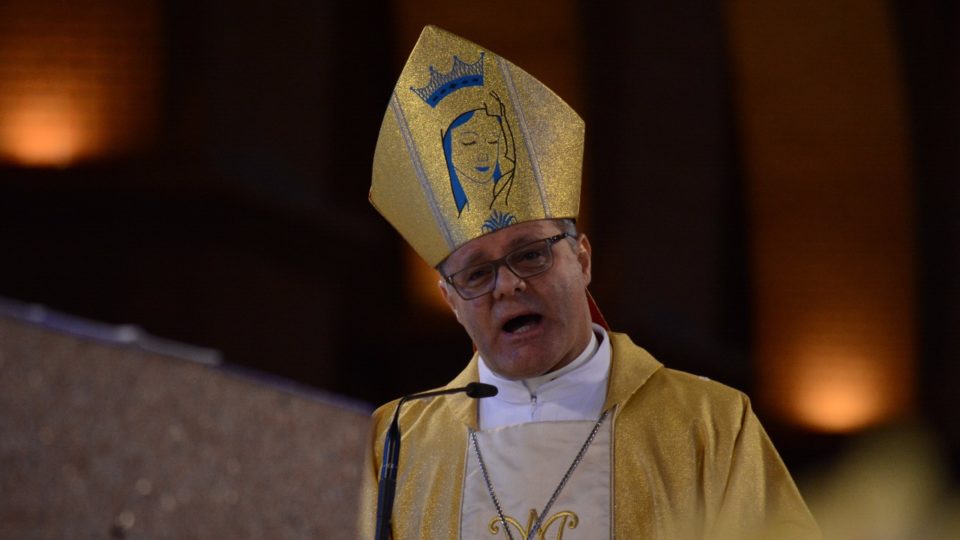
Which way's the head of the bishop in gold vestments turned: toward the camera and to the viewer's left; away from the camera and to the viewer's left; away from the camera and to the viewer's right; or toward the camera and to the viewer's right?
toward the camera and to the viewer's left

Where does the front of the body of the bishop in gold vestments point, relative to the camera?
toward the camera
